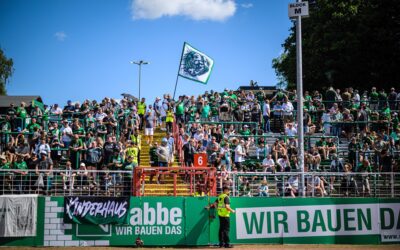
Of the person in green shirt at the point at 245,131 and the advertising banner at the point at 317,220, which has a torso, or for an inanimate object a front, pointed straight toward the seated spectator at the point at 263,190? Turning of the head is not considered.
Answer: the person in green shirt

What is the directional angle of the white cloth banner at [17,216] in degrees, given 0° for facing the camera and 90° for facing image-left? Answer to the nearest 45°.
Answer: approximately 0°

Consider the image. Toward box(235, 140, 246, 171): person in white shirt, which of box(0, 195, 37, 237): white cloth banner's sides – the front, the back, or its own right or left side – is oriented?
left

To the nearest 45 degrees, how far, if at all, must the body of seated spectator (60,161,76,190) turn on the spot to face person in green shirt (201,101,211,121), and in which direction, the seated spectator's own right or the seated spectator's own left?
approximately 135° to the seated spectator's own left

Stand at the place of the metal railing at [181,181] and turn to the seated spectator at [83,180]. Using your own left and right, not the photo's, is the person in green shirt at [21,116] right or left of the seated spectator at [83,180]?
right

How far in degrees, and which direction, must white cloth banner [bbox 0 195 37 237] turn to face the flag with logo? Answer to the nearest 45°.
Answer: approximately 135° to its left

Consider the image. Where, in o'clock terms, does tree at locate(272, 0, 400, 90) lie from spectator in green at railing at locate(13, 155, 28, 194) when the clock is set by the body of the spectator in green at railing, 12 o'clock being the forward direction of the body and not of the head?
The tree is roughly at 8 o'clock from the spectator in green at railing.
